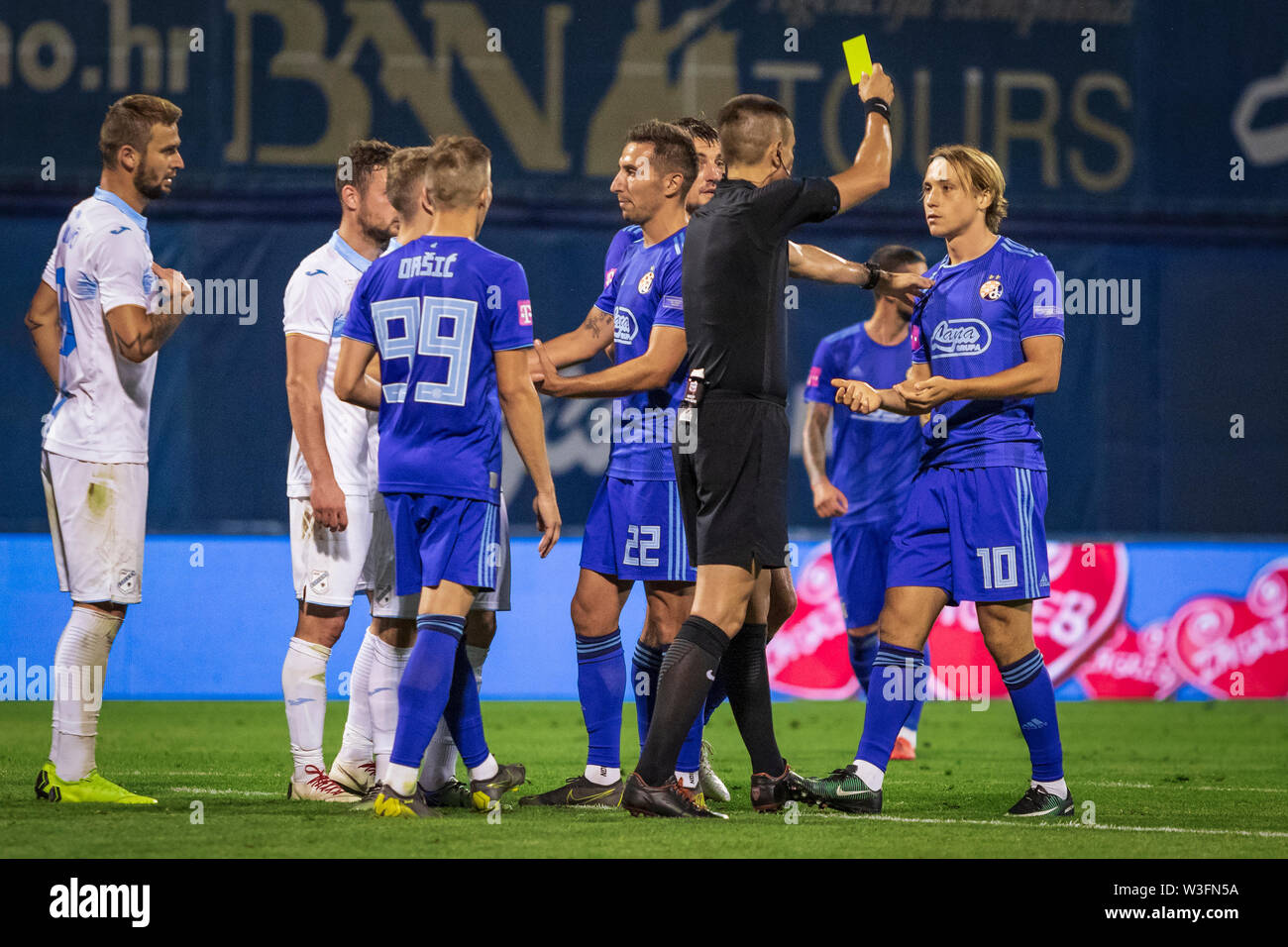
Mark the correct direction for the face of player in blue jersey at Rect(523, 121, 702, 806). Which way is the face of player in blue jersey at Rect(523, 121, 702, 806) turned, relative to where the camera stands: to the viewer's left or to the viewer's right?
to the viewer's left

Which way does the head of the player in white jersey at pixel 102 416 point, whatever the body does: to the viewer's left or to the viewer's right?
to the viewer's right

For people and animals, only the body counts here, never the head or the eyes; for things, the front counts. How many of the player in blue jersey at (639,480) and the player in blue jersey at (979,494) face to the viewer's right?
0

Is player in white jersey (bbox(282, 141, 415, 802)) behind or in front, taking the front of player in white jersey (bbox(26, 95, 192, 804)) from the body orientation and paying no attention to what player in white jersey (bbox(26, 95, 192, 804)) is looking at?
in front

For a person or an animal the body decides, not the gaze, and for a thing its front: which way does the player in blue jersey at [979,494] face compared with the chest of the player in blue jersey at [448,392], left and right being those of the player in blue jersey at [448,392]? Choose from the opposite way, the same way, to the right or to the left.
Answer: the opposite way

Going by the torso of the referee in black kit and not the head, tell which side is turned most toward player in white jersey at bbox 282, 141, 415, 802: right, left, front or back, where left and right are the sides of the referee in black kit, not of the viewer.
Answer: left

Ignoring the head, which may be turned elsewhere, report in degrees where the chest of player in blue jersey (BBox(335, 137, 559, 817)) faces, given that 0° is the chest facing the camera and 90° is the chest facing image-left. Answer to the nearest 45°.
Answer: approximately 225°

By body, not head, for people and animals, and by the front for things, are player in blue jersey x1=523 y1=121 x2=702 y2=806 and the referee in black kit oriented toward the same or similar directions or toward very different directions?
very different directions

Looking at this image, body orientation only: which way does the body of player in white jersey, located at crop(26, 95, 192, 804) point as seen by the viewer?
to the viewer's right

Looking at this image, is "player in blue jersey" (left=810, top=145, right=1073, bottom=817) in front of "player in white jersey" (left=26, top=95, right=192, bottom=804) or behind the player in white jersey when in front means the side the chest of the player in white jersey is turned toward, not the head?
in front

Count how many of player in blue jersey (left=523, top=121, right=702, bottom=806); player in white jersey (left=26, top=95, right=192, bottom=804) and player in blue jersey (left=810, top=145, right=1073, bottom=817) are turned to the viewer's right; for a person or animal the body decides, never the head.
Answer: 1
